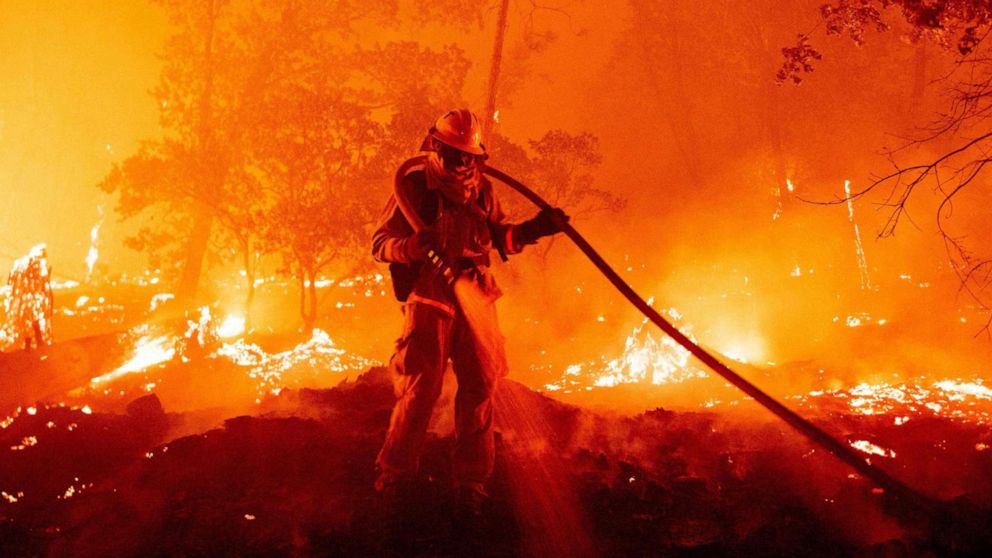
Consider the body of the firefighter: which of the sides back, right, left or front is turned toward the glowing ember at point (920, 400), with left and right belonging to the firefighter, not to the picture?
left

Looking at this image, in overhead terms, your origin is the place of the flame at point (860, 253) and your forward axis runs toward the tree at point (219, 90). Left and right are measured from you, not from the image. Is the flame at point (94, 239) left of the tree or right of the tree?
right

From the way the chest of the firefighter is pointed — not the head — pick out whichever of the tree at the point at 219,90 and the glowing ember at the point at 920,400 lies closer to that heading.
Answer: the glowing ember

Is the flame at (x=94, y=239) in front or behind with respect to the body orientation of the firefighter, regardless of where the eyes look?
behind

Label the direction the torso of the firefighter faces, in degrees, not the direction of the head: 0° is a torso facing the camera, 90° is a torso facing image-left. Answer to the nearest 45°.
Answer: approximately 315°

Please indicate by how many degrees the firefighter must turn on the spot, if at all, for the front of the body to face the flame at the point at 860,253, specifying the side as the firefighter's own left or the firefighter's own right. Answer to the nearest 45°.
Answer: approximately 90° to the firefighter's own left

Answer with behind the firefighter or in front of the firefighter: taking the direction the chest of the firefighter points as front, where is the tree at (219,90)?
behind

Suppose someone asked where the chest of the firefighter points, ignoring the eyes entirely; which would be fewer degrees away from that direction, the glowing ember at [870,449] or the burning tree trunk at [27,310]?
the glowing ember
